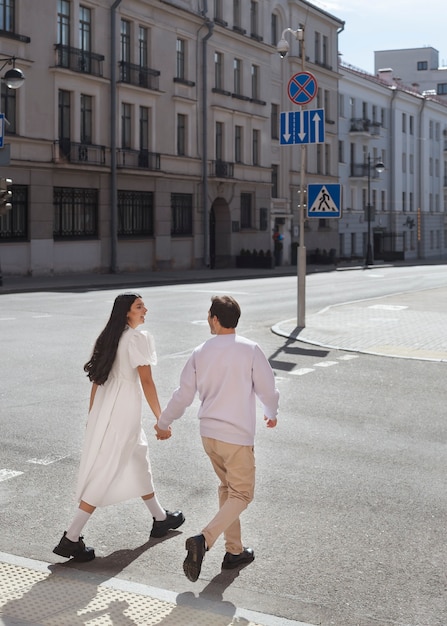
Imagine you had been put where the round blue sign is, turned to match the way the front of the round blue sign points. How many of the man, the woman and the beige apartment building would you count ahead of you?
2

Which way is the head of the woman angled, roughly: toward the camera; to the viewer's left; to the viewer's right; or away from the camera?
to the viewer's right

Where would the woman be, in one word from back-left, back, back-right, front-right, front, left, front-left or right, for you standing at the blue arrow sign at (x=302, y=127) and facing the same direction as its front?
front

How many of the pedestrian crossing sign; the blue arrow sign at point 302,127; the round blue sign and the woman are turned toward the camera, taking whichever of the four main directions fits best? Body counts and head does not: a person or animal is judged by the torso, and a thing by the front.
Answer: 3

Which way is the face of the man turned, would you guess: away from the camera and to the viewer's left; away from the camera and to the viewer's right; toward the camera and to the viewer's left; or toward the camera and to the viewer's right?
away from the camera and to the viewer's left

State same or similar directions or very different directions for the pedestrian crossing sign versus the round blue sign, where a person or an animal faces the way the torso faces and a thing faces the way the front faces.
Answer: same or similar directions

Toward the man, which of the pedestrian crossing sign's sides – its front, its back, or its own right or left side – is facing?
front

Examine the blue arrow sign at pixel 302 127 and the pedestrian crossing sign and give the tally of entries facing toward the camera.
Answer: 2

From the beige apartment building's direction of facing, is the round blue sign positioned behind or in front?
in front

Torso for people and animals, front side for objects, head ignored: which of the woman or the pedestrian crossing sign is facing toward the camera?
the pedestrian crossing sign

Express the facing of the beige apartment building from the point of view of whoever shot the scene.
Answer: facing the viewer and to the right of the viewer

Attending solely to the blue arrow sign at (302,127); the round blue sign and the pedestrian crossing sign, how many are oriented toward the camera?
3

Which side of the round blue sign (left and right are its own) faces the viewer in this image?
front

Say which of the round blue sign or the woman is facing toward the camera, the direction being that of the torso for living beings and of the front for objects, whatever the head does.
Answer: the round blue sign

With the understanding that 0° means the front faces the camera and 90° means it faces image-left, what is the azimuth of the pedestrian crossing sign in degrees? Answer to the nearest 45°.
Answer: approximately 0°

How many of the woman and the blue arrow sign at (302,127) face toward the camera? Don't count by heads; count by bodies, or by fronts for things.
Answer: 1

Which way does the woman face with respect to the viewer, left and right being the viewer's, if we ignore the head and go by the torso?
facing away from the viewer and to the right of the viewer
